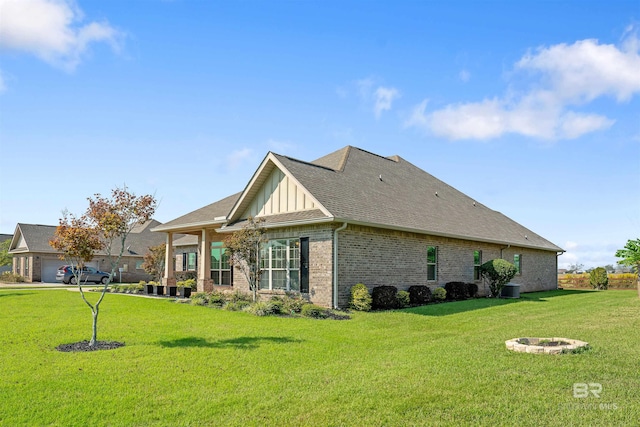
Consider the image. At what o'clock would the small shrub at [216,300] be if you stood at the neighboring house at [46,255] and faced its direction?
The small shrub is roughly at 10 o'clock from the neighboring house.

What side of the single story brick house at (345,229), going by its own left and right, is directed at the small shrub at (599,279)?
back

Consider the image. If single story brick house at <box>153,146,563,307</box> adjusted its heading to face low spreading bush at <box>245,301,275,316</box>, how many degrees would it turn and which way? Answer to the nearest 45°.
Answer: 0° — it already faces it

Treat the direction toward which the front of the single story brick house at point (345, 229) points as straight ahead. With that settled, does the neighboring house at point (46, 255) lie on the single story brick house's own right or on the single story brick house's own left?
on the single story brick house's own right

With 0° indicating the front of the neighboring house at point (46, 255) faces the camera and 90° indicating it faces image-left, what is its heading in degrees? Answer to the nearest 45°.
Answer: approximately 45°

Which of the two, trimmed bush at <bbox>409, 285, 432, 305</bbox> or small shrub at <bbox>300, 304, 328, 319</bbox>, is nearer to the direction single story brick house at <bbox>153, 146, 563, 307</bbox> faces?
the small shrub

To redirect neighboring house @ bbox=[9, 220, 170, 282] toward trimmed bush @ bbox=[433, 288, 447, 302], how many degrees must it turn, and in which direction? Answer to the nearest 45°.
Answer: approximately 90° to its left

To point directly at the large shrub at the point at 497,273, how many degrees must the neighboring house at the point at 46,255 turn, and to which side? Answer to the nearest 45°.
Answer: approximately 90° to its left
